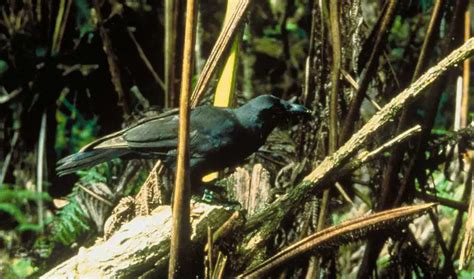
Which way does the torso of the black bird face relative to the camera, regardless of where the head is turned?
to the viewer's right

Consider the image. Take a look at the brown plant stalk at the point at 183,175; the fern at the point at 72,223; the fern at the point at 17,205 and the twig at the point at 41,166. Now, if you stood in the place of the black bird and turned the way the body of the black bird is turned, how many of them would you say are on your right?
1

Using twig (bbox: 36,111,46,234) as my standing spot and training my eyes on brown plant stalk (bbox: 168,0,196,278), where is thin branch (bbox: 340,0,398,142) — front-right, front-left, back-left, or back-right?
front-left

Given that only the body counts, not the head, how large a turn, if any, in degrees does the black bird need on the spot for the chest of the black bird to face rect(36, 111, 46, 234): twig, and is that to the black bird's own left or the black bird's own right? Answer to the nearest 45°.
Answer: approximately 135° to the black bird's own left

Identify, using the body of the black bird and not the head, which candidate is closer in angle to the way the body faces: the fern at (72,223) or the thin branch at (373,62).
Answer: the thin branch

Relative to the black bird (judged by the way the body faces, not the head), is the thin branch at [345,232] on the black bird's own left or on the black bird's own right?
on the black bird's own right

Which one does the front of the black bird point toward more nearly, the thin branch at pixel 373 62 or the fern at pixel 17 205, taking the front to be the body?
the thin branch

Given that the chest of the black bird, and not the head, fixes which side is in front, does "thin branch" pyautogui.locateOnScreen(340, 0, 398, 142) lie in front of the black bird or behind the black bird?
in front

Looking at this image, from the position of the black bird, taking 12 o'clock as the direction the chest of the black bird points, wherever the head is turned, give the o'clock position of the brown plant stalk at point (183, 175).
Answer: The brown plant stalk is roughly at 3 o'clock from the black bird.
